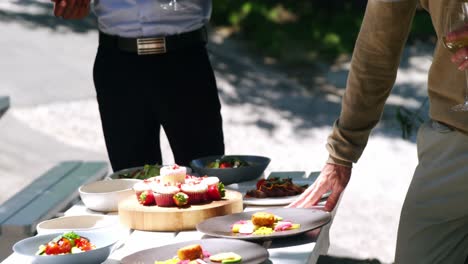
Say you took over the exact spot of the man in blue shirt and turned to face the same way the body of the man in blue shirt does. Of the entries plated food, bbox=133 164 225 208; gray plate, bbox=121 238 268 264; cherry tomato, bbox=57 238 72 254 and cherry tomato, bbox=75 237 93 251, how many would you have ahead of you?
4

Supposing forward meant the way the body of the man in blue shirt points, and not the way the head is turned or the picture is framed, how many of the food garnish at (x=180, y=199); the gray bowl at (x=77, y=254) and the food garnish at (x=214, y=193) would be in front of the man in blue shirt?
3

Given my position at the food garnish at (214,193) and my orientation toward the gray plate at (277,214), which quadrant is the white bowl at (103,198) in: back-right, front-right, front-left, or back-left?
back-right

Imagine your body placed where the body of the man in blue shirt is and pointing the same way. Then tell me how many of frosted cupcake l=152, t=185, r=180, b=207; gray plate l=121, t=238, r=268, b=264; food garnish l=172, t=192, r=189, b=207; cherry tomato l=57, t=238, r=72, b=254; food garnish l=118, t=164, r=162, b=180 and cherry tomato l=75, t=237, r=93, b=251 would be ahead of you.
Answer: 6

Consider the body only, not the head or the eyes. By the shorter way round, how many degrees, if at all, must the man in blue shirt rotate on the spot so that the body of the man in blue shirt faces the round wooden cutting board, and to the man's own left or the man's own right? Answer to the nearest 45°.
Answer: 0° — they already face it

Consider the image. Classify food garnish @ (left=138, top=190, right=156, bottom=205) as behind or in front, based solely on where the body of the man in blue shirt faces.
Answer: in front

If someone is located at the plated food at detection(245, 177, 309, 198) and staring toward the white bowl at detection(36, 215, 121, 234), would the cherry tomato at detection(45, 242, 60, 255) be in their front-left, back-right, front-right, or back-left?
front-left

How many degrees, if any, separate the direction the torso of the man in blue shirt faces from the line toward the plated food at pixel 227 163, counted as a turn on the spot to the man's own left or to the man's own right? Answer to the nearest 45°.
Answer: approximately 45° to the man's own left

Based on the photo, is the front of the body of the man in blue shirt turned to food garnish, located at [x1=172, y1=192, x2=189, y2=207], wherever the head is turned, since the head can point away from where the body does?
yes

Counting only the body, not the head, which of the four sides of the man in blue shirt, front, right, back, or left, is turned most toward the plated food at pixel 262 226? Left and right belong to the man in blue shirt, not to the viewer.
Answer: front

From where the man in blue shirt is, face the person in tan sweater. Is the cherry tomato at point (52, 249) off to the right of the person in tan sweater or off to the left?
right

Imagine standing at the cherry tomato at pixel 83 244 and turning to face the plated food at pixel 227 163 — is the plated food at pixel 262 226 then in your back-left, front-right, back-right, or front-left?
front-right

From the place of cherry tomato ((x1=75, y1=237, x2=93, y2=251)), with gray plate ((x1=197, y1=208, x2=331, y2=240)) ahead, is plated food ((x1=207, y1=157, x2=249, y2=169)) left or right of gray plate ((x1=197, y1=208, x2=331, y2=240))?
left

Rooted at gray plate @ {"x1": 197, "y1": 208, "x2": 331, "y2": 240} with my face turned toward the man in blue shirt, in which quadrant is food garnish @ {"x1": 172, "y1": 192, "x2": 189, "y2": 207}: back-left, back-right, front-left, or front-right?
front-left

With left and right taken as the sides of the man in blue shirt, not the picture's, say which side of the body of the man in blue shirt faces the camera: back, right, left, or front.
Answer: front

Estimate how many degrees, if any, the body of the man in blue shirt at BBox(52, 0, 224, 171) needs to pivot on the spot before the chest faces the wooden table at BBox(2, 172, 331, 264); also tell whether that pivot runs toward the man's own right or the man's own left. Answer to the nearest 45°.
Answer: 0° — they already face it

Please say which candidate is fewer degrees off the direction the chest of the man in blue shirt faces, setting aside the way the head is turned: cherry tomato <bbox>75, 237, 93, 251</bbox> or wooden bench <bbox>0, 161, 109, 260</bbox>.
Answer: the cherry tomato
